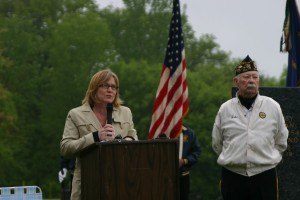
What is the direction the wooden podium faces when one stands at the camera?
facing the viewer

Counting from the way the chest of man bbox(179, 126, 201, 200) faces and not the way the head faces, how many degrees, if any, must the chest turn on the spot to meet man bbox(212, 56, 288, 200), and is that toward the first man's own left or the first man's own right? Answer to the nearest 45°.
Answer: approximately 45° to the first man's own left

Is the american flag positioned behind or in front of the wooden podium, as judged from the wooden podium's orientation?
behind

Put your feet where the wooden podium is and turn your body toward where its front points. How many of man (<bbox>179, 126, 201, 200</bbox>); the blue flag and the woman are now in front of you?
0

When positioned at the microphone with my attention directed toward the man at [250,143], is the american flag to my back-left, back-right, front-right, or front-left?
front-left

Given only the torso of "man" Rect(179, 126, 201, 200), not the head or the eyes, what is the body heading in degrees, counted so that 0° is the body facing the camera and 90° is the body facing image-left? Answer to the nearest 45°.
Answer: approximately 45°

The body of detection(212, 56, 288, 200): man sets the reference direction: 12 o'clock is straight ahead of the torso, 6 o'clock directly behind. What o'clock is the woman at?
The woman is roughly at 2 o'clock from the man.

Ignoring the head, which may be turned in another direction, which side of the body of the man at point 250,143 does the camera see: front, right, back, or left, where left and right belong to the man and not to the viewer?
front

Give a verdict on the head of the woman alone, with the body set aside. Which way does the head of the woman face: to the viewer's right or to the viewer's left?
to the viewer's right

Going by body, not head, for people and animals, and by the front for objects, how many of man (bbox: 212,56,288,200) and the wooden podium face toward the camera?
2

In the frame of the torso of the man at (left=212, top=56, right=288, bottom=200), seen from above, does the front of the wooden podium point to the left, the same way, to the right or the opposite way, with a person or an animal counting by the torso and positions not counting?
the same way
